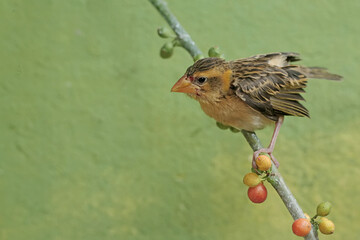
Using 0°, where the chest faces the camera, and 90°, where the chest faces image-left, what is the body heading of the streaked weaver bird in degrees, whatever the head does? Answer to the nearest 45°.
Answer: approximately 90°
